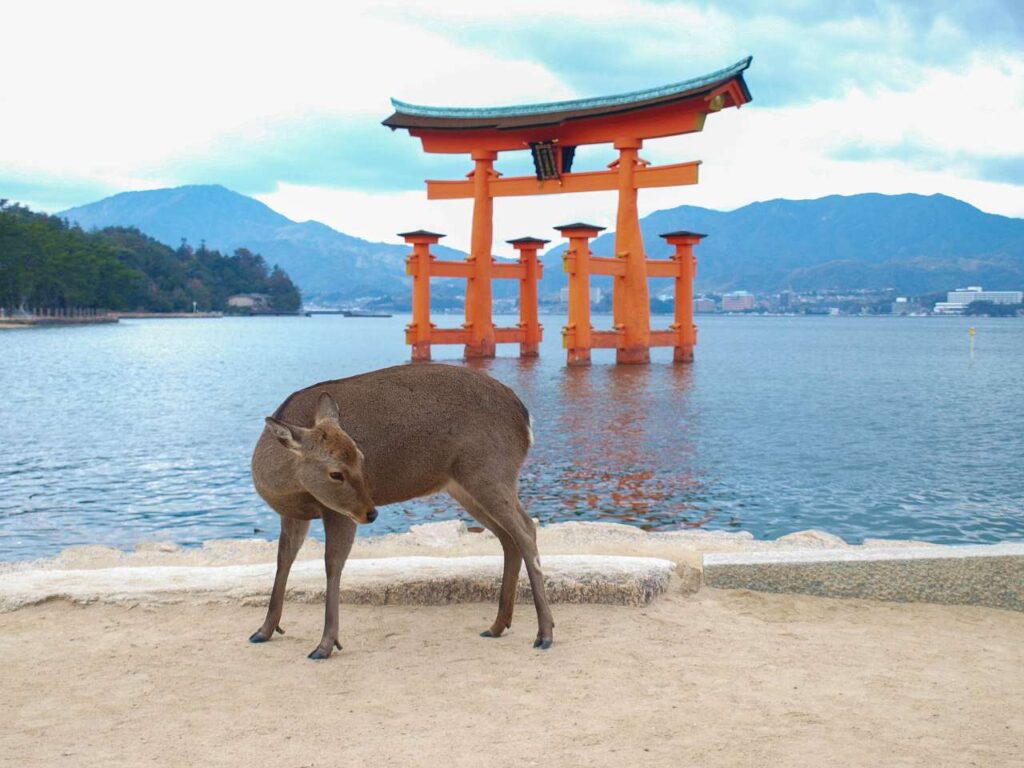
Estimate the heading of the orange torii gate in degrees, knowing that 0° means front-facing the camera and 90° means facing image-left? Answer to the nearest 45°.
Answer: approximately 45°

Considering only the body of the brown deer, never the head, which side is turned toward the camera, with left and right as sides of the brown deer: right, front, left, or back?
left

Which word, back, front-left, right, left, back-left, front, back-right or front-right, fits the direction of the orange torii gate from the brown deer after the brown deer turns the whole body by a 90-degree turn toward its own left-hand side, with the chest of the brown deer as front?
back

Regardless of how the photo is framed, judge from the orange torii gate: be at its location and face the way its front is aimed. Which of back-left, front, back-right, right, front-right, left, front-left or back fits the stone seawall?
front-left
